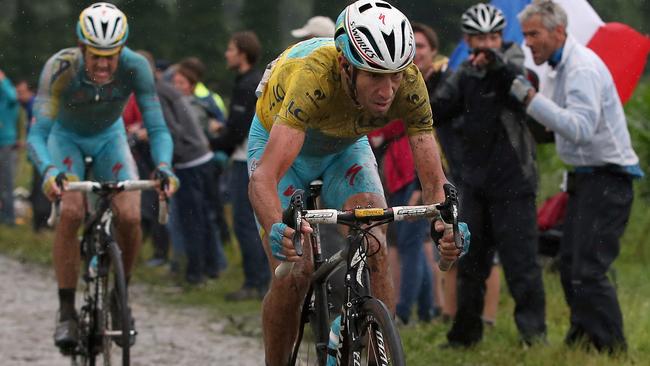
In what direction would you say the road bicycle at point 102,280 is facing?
toward the camera

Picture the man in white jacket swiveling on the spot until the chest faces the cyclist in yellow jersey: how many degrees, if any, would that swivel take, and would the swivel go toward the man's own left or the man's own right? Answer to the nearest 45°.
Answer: approximately 45° to the man's own left

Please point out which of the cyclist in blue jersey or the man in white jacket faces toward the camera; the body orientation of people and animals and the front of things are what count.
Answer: the cyclist in blue jersey

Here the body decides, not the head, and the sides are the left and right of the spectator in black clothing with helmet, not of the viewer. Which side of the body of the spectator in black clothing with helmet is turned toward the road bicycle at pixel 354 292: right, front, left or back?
front

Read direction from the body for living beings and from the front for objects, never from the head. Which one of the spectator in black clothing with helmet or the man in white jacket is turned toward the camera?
the spectator in black clothing with helmet

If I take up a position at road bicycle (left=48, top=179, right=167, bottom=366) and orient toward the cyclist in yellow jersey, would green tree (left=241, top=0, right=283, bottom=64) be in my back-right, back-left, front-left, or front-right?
back-left

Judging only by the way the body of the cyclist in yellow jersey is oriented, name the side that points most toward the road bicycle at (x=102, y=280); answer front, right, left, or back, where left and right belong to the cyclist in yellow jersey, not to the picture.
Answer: back

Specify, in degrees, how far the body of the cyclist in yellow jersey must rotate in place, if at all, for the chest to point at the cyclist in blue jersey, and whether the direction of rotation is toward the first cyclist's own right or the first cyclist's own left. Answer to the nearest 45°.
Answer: approximately 180°

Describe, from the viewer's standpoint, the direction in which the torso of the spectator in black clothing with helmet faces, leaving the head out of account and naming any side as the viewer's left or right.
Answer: facing the viewer

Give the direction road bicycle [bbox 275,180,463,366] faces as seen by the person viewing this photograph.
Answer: facing the viewer and to the right of the viewer

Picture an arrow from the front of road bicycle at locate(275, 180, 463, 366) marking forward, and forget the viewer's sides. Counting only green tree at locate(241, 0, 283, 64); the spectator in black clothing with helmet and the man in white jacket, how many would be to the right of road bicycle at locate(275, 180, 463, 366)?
0

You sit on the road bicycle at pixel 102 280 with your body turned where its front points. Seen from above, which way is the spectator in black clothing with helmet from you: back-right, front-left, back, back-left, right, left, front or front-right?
left

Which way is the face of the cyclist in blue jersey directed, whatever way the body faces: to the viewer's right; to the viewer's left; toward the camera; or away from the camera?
toward the camera

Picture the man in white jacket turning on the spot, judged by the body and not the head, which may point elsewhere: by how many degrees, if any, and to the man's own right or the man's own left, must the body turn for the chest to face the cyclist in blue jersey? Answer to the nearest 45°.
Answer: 0° — they already face them

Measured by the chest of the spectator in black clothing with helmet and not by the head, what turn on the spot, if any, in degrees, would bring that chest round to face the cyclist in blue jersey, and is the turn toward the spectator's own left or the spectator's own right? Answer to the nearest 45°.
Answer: approximately 90° to the spectator's own right

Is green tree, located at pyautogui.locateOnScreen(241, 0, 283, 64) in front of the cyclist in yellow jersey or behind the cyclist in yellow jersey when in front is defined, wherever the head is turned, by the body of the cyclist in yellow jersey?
behind

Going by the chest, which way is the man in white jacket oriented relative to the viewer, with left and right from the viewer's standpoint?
facing to the left of the viewer

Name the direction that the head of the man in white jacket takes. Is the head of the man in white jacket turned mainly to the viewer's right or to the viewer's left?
to the viewer's left
